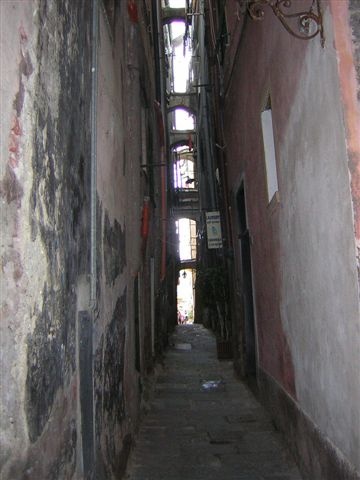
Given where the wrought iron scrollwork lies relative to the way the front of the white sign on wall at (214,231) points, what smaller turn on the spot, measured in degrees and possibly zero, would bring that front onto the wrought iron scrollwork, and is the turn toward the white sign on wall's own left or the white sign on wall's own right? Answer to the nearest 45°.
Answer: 0° — it already faces it

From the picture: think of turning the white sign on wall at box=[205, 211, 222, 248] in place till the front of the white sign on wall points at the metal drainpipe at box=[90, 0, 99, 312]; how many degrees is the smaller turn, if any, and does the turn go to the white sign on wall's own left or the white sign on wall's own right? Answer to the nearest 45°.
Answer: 0° — it already faces it

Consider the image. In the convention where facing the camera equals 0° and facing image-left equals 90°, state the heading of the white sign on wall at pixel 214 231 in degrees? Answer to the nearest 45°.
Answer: approximately 0°
